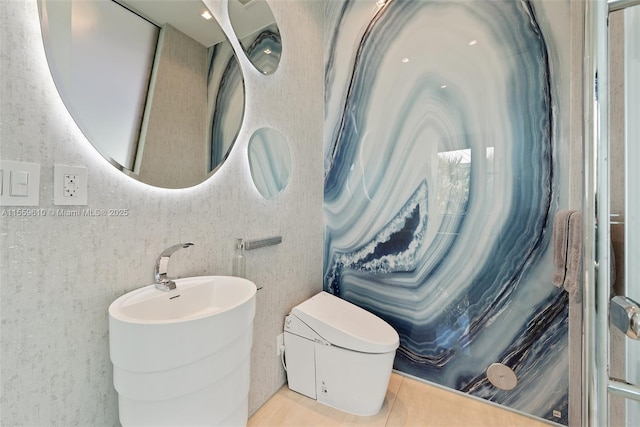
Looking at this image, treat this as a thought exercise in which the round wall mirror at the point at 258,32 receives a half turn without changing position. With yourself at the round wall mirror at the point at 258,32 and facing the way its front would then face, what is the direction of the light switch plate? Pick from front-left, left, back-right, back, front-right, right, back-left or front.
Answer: left

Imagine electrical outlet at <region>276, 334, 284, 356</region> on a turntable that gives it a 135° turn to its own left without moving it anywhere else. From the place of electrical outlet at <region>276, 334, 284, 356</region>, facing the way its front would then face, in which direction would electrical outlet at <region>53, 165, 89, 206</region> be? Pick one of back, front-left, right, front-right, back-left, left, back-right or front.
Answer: back-left

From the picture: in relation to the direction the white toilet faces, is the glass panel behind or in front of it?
in front

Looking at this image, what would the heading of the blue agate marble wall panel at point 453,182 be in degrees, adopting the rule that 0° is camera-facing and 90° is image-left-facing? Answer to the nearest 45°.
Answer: approximately 45°

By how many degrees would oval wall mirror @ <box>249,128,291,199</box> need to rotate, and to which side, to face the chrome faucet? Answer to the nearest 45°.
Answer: approximately 90° to its right

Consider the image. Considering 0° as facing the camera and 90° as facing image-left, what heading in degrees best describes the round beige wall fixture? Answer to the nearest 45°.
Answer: approximately 45°

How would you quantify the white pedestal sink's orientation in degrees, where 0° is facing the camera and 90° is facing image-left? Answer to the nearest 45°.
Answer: approximately 315°

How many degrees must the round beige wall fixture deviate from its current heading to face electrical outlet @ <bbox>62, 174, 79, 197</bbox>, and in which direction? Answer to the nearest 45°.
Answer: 0° — it already faces it

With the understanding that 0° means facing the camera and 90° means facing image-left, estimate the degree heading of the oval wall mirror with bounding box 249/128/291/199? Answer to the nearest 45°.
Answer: approximately 315°

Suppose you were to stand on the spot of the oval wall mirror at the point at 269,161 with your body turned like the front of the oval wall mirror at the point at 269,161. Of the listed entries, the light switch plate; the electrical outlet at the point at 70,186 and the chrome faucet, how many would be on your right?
3

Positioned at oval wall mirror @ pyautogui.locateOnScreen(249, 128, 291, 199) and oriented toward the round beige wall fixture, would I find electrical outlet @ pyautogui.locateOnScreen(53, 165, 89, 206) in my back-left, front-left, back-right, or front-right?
back-right

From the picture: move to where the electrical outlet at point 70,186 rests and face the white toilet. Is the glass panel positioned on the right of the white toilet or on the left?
right
